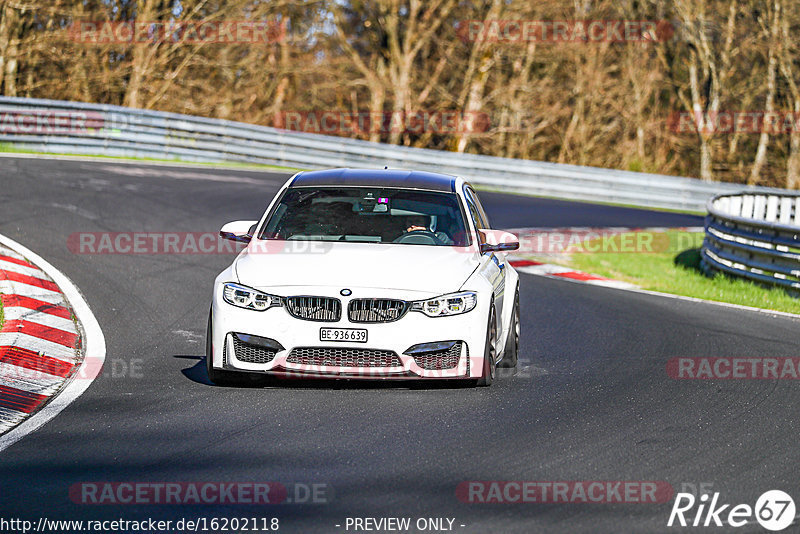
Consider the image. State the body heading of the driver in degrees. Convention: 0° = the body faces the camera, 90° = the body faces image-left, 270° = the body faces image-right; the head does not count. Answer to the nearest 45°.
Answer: approximately 0°

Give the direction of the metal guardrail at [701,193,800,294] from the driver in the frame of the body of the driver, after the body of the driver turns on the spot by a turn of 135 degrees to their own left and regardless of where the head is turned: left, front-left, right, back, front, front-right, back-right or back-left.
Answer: front

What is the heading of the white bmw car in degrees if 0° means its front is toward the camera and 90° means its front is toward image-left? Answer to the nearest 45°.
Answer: approximately 0°

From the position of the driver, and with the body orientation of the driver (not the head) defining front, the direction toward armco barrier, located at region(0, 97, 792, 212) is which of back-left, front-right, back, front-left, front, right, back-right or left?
back

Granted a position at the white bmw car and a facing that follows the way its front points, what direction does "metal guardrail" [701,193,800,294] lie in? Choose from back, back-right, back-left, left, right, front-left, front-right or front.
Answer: back-left

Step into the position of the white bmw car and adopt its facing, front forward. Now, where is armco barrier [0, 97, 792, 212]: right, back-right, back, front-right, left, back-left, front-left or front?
back

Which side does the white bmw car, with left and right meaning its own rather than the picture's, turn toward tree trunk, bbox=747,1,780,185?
back
